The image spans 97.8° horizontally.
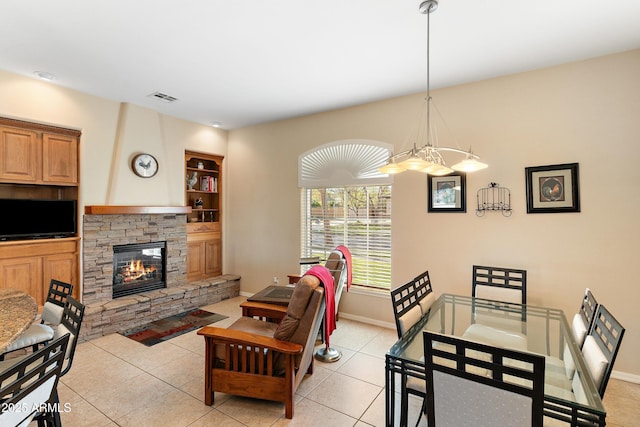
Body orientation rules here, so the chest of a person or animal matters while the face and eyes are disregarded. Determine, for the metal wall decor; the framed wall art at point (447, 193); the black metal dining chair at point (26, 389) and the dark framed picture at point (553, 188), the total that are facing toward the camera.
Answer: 3

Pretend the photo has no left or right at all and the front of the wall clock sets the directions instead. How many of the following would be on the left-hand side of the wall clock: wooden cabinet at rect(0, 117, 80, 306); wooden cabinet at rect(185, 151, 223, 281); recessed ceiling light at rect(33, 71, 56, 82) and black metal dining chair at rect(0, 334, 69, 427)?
1

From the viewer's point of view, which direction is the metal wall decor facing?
toward the camera

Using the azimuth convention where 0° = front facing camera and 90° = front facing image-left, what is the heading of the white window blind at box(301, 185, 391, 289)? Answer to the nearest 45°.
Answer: approximately 45°

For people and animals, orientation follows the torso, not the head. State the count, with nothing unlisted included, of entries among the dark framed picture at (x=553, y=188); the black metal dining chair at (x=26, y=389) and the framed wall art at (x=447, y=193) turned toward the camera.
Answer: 2

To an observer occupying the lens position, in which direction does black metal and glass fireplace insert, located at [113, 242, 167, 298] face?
facing the viewer and to the right of the viewer

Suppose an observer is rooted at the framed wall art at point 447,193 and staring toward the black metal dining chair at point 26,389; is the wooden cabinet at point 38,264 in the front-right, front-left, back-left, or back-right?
front-right

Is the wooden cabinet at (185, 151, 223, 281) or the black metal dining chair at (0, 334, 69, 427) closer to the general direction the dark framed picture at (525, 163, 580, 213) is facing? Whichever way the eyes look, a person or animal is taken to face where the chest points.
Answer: the black metal dining chair

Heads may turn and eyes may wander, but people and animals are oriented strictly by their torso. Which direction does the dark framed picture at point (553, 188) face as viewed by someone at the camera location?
facing the viewer

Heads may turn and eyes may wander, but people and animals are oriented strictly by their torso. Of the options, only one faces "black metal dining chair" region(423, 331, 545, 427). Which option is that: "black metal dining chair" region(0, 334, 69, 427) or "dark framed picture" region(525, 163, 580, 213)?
the dark framed picture

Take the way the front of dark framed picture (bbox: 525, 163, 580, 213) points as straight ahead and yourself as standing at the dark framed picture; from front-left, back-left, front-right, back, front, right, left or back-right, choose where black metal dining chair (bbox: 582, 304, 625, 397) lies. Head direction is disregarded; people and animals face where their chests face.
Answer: front

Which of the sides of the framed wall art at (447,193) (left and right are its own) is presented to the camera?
front

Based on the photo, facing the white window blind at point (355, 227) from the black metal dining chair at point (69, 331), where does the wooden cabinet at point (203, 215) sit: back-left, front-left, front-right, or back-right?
front-left

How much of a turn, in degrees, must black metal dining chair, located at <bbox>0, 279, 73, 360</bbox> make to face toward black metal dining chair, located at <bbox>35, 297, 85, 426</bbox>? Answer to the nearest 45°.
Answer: approximately 45° to its left

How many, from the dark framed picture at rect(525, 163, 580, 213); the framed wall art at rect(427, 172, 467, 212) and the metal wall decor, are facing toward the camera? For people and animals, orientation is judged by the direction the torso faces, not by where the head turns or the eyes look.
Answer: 3
